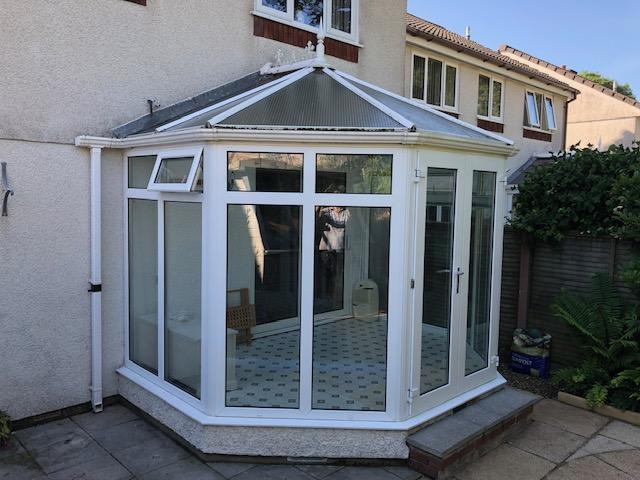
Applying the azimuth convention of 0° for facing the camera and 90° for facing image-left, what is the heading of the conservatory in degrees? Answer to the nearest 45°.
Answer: approximately 0°

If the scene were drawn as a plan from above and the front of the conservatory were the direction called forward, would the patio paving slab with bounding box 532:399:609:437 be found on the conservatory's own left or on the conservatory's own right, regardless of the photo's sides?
on the conservatory's own left

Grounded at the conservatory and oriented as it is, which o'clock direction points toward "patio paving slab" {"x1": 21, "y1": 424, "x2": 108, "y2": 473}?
The patio paving slab is roughly at 3 o'clock from the conservatory.

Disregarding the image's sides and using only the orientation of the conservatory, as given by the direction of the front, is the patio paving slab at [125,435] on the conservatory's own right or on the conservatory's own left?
on the conservatory's own right

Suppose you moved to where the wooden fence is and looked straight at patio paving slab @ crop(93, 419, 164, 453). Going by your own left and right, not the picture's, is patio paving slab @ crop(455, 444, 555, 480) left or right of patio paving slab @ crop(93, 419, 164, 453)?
left

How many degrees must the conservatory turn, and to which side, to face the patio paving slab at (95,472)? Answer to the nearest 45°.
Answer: approximately 90° to its right

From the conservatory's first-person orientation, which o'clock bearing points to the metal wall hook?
The metal wall hook is roughly at 3 o'clock from the conservatory.
